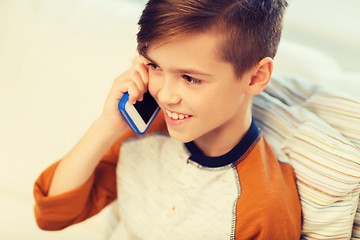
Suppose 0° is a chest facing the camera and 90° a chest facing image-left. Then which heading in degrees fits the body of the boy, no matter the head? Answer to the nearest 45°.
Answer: approximately 45°
